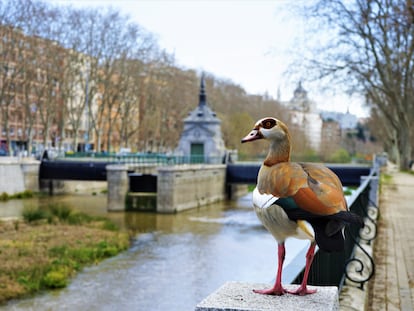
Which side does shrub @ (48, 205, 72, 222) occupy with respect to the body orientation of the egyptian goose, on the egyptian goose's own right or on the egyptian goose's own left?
on the egyptian goose's own right

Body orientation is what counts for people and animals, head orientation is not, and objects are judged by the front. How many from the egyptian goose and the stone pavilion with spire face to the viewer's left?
1

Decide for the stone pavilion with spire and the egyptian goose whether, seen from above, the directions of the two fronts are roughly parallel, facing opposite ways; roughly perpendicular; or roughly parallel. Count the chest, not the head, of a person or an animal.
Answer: roughly perpendicular

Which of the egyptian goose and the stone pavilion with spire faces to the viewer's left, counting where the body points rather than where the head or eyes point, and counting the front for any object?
the egyptian goose

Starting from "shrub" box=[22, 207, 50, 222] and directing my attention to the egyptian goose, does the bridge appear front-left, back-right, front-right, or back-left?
back-left

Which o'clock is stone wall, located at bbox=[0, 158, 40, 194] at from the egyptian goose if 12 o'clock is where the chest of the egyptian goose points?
The stone wall is roughly at 2 o'clock from the egyptian goose.

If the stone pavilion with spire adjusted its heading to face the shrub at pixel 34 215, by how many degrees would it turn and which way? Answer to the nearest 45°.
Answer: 0° — it already faces it

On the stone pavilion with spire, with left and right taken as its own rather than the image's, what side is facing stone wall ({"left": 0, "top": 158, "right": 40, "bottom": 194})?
right

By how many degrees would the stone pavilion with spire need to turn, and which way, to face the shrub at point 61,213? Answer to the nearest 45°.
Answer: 0° — it already faces it

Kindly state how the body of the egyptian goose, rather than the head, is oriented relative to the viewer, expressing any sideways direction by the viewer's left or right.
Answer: facing to the left of the viewer

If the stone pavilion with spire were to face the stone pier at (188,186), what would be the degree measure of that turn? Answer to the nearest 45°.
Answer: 0° — it already faces it

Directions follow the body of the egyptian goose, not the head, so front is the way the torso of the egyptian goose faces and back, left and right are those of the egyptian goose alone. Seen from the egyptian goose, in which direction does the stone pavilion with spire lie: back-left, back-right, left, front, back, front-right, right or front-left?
right

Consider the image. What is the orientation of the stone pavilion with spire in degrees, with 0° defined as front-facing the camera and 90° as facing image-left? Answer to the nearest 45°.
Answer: approximately 0°
